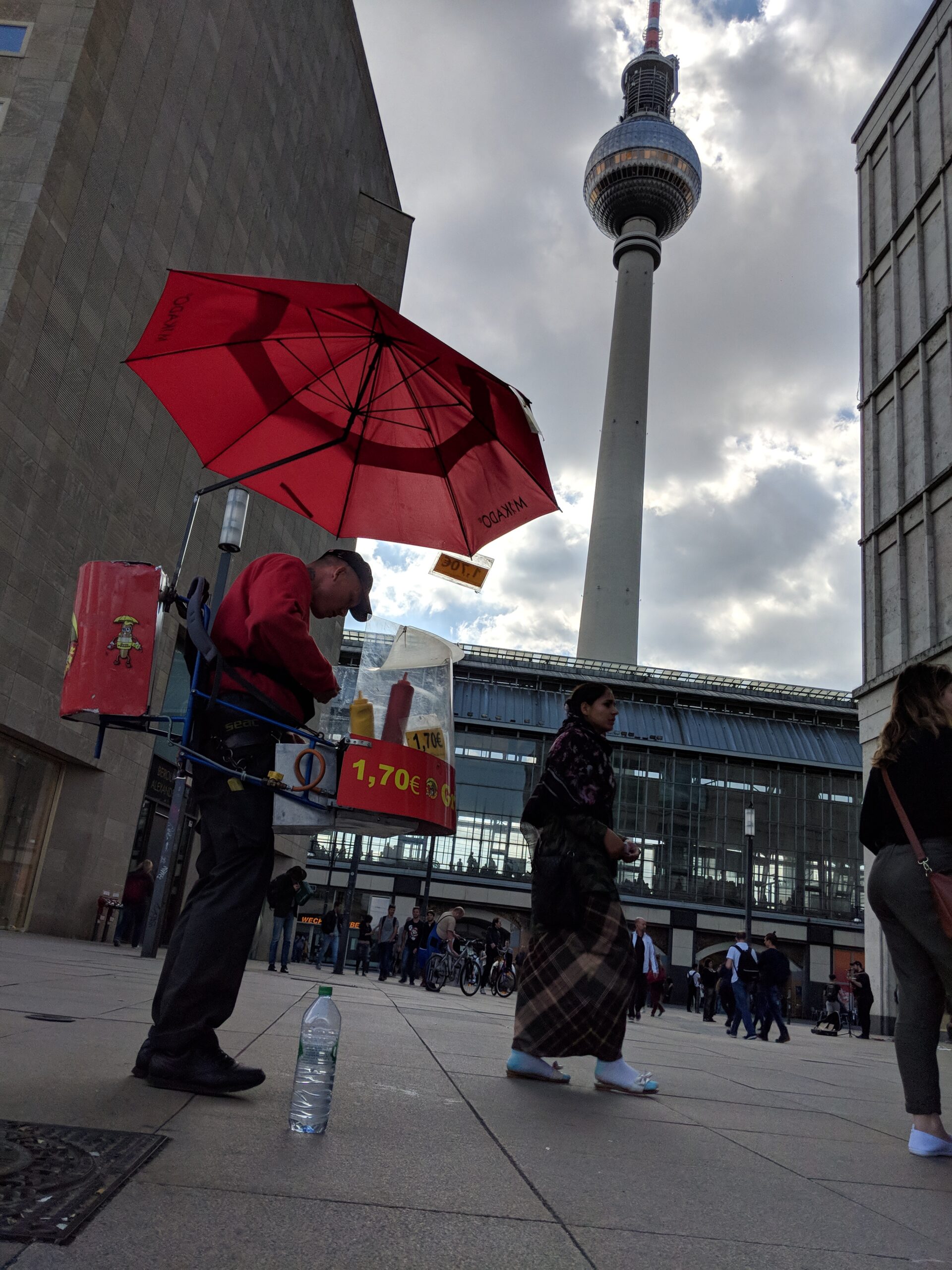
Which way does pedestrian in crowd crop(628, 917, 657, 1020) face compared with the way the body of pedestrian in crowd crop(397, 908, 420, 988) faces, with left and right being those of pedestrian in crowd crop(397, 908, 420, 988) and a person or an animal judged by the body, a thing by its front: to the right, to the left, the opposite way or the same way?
the same way

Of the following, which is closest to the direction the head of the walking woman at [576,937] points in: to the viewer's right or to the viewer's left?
to the viewer's right

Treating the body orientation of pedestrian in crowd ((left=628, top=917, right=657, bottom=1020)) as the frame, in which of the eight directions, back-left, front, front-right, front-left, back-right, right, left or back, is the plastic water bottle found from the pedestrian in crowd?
front

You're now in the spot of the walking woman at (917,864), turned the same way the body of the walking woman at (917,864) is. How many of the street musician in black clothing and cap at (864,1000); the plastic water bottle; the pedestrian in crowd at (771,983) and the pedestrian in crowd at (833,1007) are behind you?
1

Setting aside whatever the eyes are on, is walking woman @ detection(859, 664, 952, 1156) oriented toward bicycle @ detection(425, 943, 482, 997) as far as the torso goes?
no

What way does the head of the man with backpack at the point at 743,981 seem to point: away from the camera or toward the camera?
away from the camera

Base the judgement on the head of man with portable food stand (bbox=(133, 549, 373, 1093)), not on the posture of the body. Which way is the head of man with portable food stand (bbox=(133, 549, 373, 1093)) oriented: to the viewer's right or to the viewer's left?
to the viewer's right

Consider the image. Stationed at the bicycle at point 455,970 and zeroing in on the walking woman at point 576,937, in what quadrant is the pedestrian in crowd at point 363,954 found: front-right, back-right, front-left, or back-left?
back-right

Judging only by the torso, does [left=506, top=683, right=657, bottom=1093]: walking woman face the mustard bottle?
no

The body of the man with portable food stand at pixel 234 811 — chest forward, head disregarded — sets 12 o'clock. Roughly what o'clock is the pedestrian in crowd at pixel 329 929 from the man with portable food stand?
The pedestrian in crowd is roughly at 9 o'clock from the man with portable food stand.

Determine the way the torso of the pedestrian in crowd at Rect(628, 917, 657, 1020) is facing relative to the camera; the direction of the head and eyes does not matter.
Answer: toward the camera

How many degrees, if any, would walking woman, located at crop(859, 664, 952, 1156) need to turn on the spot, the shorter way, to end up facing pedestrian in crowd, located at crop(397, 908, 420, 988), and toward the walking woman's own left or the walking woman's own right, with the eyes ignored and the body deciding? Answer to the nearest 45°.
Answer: approximately 90° to the walking woman's own left

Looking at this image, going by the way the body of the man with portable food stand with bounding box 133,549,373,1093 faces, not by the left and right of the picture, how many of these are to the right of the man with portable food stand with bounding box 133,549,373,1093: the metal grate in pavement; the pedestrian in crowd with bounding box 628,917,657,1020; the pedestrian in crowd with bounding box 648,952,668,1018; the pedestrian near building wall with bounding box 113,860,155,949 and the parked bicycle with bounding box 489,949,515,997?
1

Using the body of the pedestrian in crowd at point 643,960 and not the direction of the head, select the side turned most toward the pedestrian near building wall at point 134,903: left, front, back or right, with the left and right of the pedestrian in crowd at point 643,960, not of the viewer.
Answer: right
